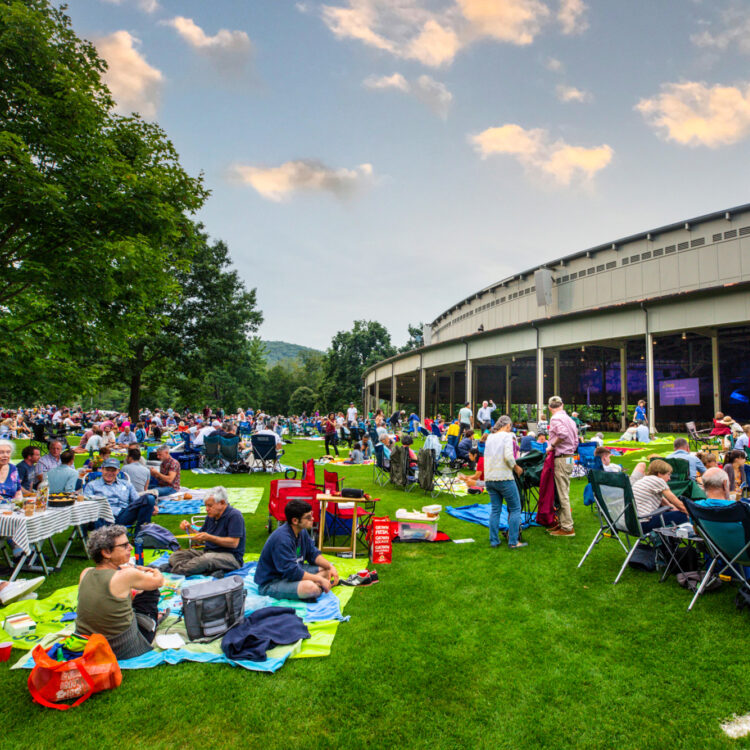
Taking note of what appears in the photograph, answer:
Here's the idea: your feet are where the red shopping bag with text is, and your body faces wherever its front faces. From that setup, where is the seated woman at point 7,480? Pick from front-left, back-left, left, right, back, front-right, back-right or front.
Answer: right

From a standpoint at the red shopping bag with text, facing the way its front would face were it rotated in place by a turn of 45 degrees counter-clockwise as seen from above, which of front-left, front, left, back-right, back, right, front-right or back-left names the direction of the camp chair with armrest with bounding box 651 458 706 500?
front-left

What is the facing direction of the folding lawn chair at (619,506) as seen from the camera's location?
facing away from the viewer and to the right of the viewer

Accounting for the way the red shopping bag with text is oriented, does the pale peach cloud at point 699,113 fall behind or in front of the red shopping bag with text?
behind

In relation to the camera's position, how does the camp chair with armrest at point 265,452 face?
facing away from the viewer and to the right of the viewer

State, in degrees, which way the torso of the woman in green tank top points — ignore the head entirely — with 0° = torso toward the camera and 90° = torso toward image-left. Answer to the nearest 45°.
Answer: approximately 225°

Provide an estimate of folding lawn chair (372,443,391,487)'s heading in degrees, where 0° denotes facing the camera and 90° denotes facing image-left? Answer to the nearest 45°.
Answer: approximately 225°

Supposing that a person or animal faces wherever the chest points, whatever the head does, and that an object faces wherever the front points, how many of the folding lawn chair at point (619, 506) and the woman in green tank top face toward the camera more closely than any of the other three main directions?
0

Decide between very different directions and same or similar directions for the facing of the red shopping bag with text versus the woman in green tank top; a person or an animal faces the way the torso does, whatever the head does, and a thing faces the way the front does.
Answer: very different directions
